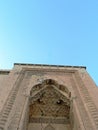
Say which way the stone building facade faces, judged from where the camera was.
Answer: facing the viewer
